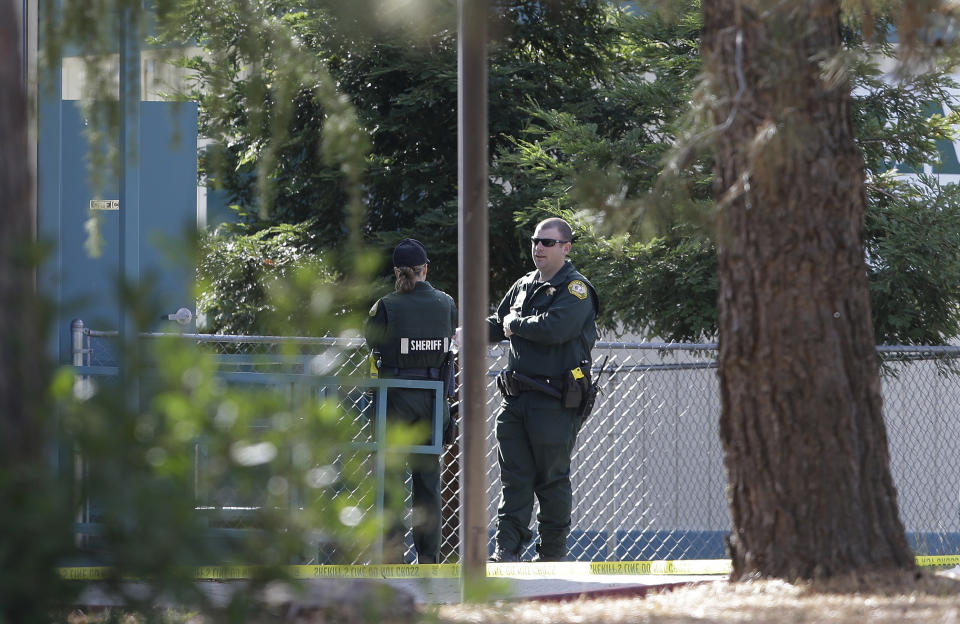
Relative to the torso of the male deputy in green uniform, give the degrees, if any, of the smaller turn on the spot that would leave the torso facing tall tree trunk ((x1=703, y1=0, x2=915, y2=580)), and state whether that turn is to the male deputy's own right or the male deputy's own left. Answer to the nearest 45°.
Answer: approximately 45° to the male deputy's own left

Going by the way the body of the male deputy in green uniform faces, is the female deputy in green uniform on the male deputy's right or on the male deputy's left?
on the male deputy's right

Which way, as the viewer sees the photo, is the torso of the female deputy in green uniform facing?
away from the camera

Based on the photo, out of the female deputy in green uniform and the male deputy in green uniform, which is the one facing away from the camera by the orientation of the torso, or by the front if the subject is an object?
the female deputy in green uniform

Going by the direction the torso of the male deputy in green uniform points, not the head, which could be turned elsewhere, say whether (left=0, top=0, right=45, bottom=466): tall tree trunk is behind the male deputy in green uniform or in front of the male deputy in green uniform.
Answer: in front

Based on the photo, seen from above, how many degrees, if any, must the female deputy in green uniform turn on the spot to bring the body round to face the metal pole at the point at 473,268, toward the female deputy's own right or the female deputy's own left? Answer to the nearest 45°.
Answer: approximately 180°

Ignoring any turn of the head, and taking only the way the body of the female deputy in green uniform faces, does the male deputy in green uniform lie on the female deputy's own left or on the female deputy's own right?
on the female deputy's own right

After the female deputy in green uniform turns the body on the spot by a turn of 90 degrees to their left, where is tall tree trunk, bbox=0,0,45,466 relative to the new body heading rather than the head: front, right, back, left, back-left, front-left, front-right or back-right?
left

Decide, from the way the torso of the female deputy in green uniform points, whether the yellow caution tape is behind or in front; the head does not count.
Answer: behind
